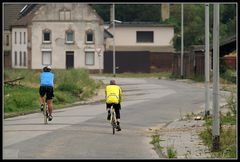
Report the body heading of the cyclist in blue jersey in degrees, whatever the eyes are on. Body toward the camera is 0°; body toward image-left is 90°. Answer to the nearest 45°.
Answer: approximately 180°

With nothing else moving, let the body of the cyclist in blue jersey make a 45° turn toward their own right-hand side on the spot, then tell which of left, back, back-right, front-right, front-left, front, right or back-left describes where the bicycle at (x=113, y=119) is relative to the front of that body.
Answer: right
